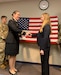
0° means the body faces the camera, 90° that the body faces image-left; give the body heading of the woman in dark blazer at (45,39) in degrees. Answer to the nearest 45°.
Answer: approximately 90°

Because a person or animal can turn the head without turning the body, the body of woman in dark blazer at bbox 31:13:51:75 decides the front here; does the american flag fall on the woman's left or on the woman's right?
on the woman's right
